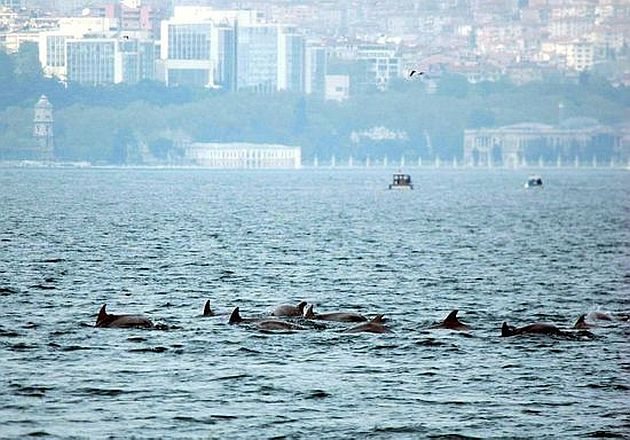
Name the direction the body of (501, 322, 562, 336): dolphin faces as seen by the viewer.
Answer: to the viewer's right

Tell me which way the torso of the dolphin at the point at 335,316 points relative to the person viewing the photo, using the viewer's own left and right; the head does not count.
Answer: facing to the right of the viewer

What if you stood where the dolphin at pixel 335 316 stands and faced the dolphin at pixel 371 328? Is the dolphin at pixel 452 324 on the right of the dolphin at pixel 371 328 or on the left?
left

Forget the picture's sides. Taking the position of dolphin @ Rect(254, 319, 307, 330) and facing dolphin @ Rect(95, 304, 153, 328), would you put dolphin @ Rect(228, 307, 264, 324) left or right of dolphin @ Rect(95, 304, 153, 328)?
right

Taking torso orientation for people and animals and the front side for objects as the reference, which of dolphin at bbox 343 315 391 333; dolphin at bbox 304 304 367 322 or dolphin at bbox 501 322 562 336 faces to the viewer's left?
dolphin at bbox 343 315 391 333

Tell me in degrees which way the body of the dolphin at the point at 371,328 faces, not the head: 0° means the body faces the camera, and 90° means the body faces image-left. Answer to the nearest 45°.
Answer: approximately 90°
